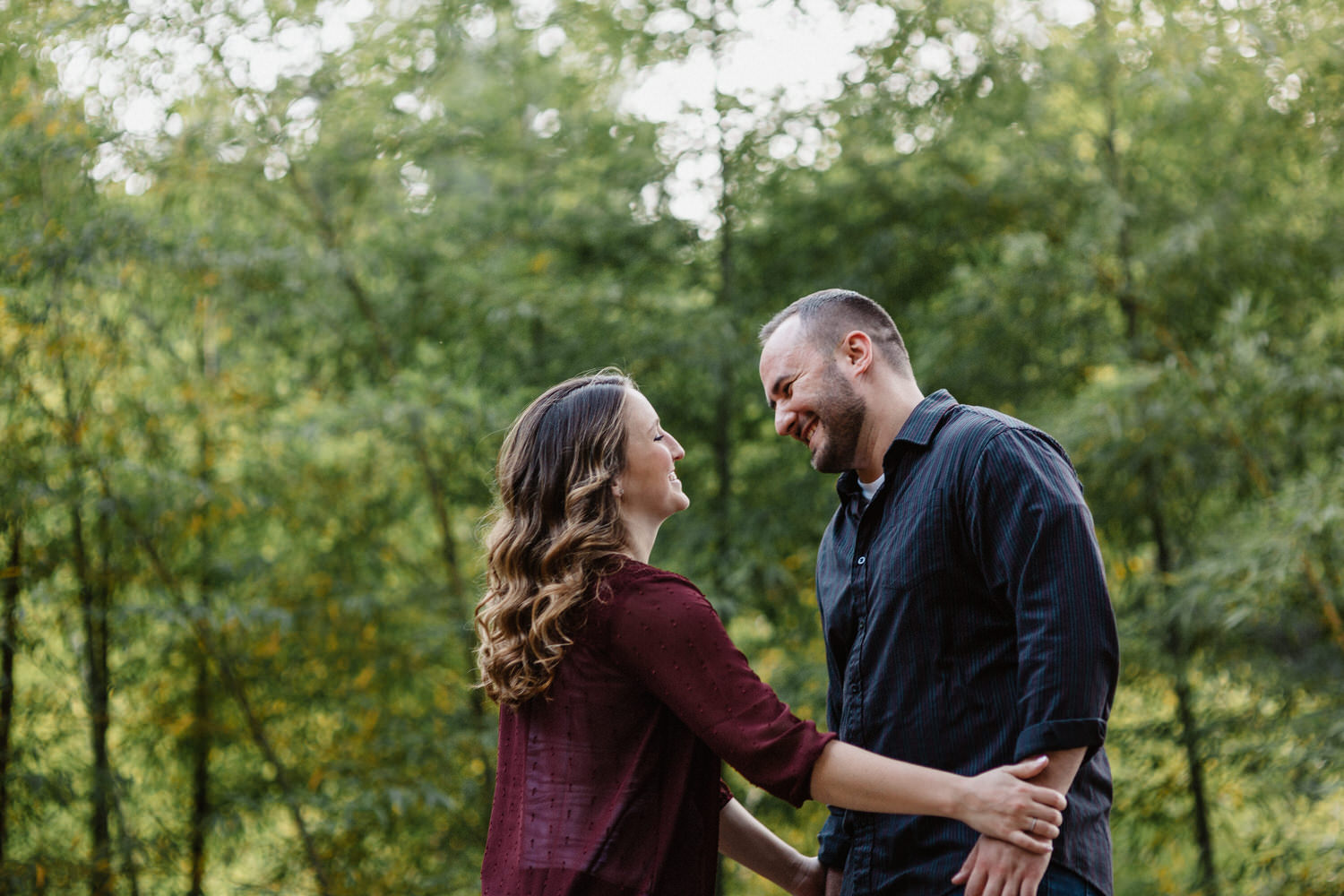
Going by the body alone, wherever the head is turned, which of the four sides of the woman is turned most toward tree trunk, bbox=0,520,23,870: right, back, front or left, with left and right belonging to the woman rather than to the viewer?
left

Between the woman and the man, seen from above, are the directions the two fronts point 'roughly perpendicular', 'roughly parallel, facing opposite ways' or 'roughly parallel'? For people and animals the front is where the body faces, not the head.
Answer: roughly parallel, facing opposite ways

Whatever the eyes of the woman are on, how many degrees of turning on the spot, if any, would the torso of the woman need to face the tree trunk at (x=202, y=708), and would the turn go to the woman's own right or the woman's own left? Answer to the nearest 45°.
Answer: approximately 90° to the woman's own left

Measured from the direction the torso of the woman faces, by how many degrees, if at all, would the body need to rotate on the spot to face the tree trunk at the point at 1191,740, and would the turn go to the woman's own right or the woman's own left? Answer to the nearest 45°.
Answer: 0° — they already face it

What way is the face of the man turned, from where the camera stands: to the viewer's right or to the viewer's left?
to the viewer's left

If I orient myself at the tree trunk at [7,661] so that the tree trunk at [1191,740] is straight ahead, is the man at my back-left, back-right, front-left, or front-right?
front-right

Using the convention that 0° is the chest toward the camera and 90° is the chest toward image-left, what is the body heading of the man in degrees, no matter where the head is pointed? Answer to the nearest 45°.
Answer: approximately 45°

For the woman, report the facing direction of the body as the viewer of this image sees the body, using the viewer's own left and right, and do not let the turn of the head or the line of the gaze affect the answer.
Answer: facing away from the viewer and to the right of the viewer

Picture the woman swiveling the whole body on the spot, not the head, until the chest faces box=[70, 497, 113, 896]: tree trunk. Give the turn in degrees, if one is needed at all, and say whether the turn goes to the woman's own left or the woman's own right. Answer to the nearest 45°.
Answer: approximately 90° to the woman's own left

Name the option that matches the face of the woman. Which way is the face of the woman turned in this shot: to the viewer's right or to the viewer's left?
to the viewer's right

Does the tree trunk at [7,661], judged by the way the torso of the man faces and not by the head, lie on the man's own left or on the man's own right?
on the man's own right

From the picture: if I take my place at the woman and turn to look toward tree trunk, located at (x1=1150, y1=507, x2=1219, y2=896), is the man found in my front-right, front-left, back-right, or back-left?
front-right
